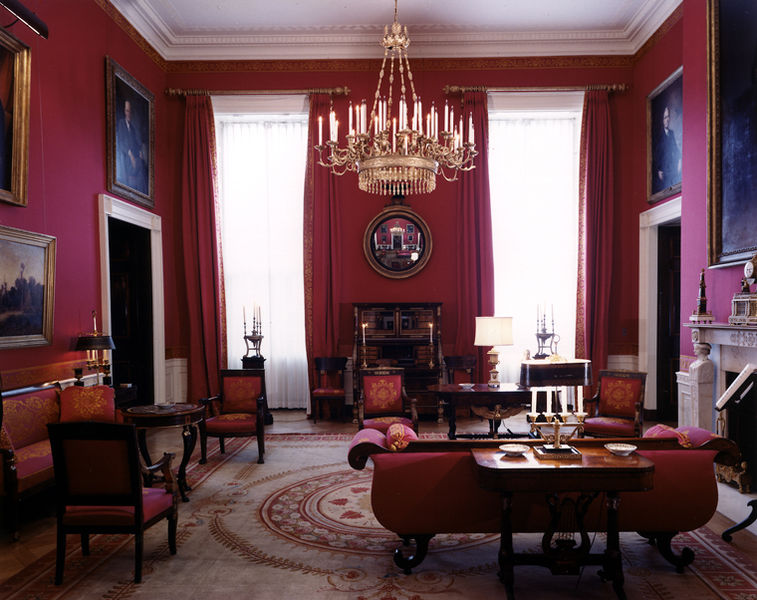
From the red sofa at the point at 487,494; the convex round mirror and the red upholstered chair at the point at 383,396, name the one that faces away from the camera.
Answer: the red sofa

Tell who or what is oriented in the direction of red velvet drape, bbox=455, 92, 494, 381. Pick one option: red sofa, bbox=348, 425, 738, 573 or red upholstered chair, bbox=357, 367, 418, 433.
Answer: the red sofa

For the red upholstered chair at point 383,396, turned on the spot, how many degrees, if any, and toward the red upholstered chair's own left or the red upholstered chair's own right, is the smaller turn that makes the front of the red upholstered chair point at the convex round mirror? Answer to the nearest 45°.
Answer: approximately 180°

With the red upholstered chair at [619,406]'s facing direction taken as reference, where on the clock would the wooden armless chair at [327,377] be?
The wooden armless chair is roughly at 2 o'clock from the red upholstered chair.

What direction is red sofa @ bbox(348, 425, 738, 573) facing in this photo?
away from the camera

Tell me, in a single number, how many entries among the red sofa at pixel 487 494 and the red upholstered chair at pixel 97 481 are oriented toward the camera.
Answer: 0

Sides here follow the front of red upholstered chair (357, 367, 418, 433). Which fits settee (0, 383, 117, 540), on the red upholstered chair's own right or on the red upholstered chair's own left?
on the red upholstered chair's own right

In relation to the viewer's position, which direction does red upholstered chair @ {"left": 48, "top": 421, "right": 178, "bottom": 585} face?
facing away from the viewer and to the right of the viewer

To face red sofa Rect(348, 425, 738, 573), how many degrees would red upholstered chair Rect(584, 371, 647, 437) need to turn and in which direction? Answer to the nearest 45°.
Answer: approximately 45° to its left

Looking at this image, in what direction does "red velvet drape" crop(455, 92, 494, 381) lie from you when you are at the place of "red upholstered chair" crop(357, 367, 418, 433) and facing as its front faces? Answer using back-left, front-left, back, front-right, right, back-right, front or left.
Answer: back-left

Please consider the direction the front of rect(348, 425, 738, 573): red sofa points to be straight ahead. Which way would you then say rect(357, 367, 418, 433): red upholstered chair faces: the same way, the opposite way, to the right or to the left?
the opposite way

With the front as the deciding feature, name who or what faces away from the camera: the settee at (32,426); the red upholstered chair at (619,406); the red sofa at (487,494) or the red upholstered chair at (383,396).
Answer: the red sofa

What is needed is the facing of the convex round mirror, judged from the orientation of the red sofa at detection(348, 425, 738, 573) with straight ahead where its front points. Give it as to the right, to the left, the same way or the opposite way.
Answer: the opposite way

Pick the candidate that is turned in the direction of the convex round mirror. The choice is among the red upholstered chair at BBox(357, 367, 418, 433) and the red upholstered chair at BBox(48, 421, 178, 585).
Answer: the red upholstered chair at BBox(48, 421, 178, 585)

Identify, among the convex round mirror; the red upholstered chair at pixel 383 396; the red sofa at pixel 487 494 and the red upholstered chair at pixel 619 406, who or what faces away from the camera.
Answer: the red sofa

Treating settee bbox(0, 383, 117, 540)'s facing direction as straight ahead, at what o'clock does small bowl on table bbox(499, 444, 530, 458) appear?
The small bowl on table is roughly at 12 o'clock from the settee.
